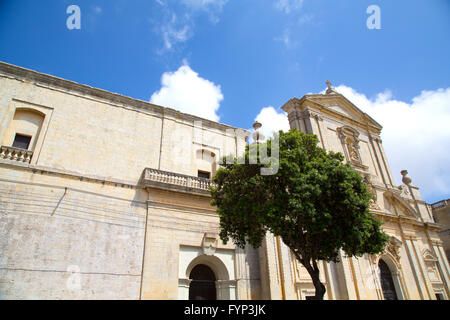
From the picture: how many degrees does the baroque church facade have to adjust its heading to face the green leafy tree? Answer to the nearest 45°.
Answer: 0° — it already faces it
